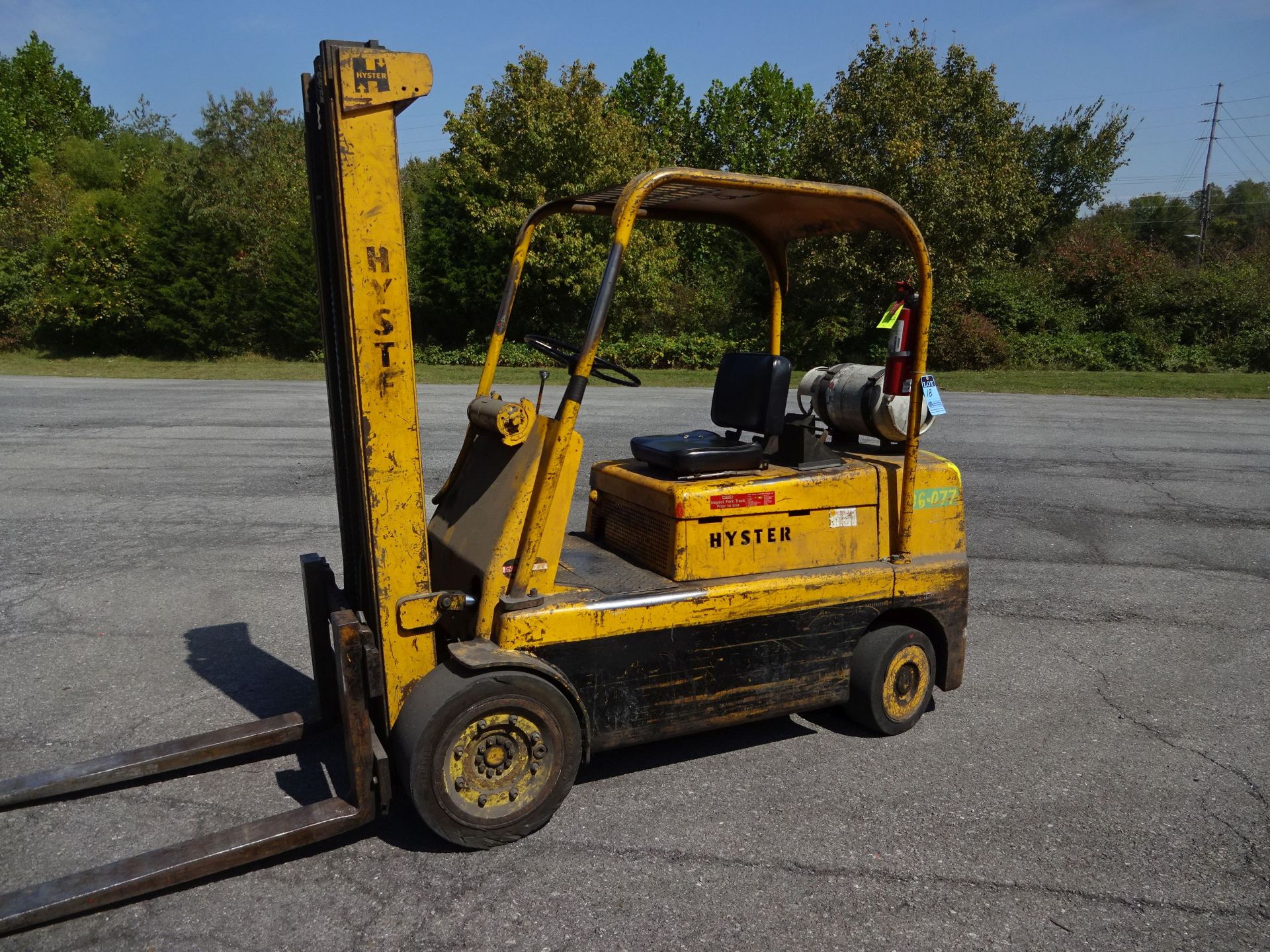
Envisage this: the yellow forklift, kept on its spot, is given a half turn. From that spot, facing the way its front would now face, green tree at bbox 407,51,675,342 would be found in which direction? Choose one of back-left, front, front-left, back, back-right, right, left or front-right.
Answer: front-left

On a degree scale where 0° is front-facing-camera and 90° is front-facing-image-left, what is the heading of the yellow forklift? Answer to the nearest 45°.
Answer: approximately 45°

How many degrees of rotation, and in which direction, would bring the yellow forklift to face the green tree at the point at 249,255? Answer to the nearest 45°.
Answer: approximately 135° to its right

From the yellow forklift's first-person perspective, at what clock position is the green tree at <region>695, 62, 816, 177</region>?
The green tree is roughly at 5 o'clock from the yellow forklift.

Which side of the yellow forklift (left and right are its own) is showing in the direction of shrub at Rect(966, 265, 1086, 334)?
back

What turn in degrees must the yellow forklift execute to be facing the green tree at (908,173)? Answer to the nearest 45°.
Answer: approximately 180°

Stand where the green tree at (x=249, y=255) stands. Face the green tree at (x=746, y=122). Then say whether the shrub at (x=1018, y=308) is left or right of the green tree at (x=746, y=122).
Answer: right

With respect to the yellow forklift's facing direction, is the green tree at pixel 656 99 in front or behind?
behind
